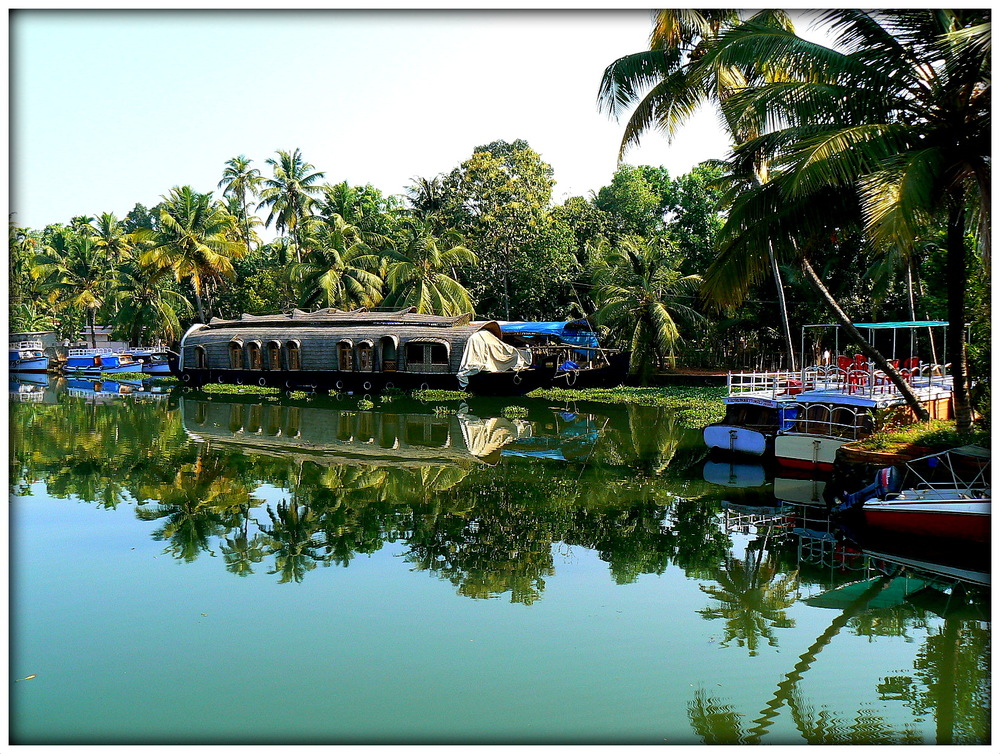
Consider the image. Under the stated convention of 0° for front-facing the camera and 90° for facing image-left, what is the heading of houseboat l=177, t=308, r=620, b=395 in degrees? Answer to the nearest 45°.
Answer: approximately 270°

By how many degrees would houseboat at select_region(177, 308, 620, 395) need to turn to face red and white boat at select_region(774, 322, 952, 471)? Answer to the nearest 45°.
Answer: approximately 45° to its right

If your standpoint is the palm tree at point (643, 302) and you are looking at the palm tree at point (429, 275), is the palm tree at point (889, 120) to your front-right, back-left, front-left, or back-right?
back-left

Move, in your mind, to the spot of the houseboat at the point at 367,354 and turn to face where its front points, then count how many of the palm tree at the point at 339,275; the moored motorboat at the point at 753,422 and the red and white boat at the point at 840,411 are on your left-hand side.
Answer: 1

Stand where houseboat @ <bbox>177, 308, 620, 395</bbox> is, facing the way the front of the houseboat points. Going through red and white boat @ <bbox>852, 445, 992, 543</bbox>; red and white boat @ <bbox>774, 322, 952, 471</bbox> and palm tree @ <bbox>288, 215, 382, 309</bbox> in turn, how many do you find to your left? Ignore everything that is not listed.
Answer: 1
